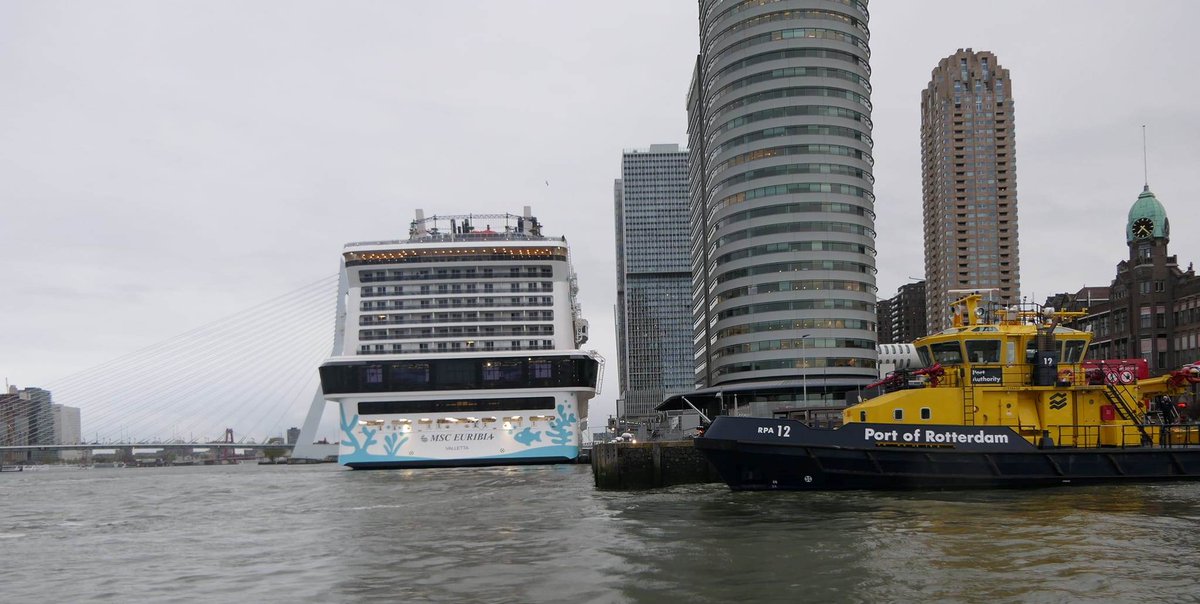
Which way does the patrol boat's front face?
to the viewer's left
